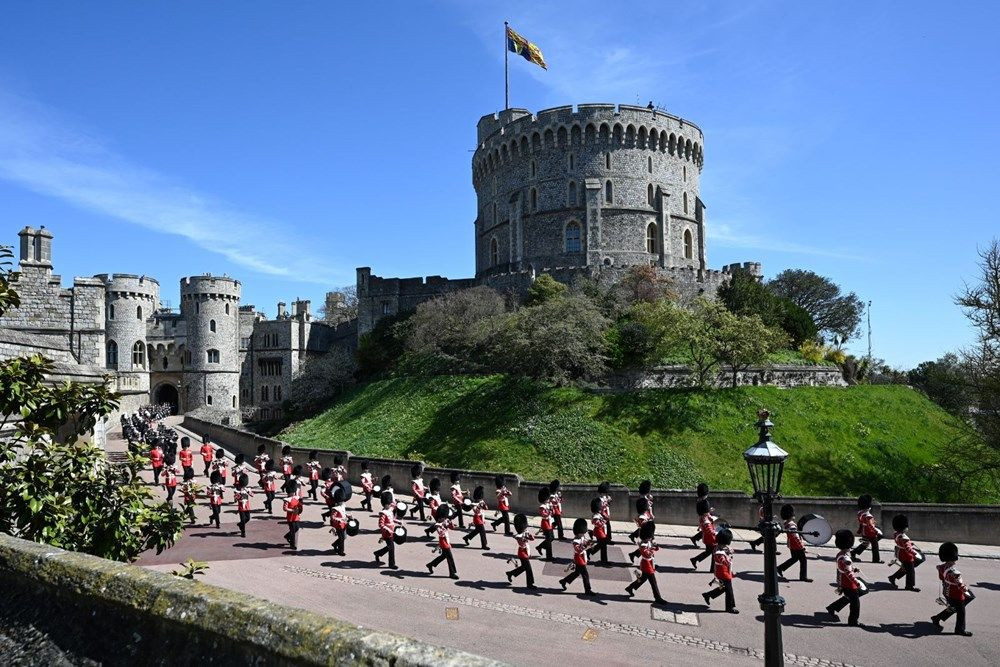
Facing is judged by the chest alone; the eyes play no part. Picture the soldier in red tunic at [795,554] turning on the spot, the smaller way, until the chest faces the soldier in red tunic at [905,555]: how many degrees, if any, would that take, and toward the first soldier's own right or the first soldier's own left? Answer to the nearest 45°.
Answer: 0° — they already face them

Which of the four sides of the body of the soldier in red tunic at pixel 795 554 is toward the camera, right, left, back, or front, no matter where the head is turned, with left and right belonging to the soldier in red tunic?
right

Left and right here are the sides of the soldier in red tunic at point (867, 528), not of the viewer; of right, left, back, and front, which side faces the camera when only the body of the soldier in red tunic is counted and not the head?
right

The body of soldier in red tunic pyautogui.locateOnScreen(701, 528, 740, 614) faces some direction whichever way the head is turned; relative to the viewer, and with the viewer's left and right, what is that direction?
facing to the right of the viewer

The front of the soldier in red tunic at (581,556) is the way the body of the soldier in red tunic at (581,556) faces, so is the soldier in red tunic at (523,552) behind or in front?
behind

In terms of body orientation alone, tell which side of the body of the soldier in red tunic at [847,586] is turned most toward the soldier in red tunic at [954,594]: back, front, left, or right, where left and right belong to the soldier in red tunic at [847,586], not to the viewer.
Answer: front

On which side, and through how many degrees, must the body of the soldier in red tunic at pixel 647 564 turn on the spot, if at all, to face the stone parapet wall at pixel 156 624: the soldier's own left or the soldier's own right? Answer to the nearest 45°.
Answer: approximately 90° to the soldier's own right

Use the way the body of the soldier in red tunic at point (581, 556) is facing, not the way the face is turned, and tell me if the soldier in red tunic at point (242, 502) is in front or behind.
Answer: behind

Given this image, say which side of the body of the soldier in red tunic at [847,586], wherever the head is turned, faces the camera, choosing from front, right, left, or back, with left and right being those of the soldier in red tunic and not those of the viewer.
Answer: right

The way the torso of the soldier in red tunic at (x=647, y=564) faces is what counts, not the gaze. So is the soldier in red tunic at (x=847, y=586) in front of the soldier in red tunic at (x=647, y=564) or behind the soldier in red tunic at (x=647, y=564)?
in front

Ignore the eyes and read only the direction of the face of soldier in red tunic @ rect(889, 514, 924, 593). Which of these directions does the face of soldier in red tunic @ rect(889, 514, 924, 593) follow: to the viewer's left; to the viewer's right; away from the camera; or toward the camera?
to the viewer's right

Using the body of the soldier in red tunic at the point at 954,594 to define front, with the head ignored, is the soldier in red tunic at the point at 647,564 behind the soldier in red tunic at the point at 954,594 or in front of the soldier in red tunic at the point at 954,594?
behind

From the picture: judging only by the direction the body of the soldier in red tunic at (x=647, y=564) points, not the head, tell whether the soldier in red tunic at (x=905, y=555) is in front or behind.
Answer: in front

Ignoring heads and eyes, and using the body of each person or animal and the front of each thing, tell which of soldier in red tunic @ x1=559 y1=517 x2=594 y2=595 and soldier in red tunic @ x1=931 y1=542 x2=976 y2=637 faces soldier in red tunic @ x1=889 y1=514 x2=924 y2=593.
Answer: soldier in red tunic @ x1=559 y1=517 x2=594 y2=595

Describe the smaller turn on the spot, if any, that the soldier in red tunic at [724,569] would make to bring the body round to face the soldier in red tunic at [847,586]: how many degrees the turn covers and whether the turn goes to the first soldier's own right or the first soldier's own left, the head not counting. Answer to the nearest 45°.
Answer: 0° — they already face them
